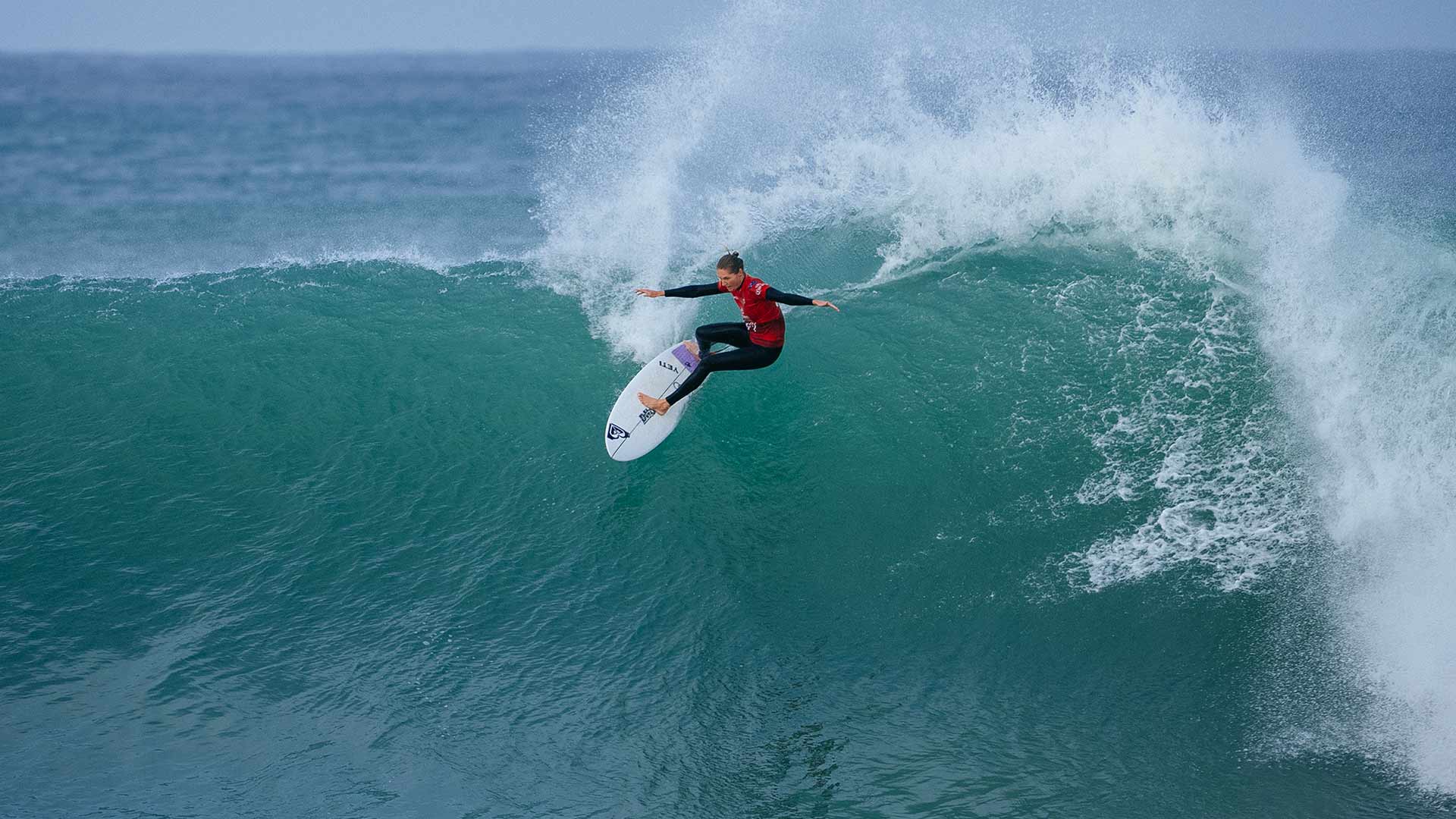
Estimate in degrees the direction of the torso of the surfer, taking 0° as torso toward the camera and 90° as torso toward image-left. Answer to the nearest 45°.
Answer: approximately 45°

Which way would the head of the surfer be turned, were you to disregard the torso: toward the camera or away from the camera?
toward the camera
